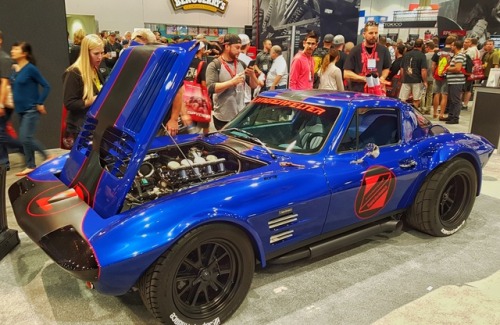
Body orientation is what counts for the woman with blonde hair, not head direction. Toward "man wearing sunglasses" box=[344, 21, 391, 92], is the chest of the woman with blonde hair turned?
no

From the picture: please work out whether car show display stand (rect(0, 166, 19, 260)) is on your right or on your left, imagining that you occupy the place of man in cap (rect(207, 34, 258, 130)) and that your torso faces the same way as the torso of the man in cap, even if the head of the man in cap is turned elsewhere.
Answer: on your right

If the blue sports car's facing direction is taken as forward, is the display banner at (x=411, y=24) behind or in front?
behind

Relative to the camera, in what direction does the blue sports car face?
facing the viewer and to the left of the viewer

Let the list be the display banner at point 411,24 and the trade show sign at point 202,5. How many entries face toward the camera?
2

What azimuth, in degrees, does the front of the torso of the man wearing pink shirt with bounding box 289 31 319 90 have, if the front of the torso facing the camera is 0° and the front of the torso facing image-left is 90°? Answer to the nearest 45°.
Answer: approximately 315°

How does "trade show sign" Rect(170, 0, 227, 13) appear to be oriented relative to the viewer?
toward the camera

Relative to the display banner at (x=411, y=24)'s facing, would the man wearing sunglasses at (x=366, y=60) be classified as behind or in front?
in front

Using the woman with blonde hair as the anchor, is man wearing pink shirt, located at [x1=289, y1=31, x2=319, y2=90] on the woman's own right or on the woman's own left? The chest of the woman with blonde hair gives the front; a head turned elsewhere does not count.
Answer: on the woman's own left

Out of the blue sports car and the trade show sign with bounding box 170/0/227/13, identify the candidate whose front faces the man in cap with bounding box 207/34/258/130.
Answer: the trade show sign

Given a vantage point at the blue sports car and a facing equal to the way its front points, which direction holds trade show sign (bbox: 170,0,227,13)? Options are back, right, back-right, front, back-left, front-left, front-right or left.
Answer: back-right

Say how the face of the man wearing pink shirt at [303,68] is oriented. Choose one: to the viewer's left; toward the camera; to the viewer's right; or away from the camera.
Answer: toward the camera

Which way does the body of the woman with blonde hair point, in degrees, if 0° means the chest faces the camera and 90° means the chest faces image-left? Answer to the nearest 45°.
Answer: approximately 315°

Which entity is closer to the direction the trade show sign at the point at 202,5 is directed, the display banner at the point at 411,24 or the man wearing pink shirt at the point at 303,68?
the man wearing pink shirt

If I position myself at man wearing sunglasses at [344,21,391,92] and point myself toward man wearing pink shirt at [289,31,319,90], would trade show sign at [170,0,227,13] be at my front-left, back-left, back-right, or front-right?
front-right

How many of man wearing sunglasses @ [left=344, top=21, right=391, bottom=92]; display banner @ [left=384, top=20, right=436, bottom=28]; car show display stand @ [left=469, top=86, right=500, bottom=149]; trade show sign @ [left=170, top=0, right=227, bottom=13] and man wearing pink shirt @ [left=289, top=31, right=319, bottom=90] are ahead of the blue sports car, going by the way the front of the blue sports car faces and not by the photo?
0

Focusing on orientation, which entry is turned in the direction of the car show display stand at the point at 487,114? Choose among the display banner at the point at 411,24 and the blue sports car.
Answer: the display banner

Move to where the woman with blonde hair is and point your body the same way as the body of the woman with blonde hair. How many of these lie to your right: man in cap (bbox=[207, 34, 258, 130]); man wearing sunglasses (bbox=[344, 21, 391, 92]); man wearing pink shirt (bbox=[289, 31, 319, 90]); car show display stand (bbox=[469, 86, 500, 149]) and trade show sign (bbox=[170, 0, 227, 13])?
0
